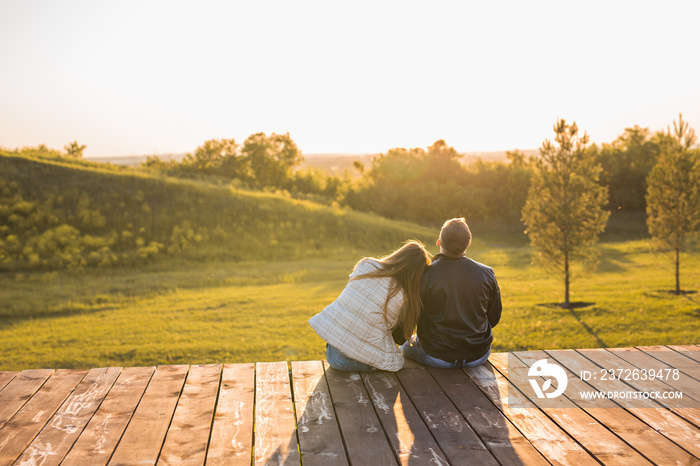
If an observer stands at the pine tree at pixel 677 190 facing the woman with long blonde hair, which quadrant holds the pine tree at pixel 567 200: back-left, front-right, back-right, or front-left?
front-right

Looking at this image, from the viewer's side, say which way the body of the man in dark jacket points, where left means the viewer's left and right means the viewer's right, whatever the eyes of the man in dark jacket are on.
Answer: facing away from the viewer

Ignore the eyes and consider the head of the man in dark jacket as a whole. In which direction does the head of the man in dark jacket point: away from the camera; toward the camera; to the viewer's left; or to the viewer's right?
away from the camera

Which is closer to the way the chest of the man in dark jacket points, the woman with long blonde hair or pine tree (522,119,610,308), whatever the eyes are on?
the pine tree

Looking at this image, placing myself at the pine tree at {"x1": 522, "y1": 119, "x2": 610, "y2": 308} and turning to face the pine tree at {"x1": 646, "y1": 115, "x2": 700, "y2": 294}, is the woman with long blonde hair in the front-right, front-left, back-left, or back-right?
back-right

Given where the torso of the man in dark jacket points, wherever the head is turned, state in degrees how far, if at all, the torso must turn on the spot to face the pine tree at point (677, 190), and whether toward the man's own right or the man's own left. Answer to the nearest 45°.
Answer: approximately 45° to the man's own right

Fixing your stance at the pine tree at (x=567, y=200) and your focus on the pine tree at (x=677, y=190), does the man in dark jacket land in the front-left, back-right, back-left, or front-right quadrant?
back-right

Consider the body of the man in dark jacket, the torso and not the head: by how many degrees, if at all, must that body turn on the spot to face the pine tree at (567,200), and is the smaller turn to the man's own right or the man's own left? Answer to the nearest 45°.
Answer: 0° — they already face it

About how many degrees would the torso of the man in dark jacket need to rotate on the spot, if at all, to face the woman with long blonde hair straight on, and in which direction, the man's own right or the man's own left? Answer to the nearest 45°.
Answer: approximately 90° to the man's own left

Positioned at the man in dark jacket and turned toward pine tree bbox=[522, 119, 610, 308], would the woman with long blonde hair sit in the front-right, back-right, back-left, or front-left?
back-left
